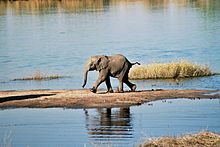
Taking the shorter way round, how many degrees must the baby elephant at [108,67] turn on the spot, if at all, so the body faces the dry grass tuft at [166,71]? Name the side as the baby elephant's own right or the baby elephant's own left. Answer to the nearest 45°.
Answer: approximately 135° to the baby elephant's own right

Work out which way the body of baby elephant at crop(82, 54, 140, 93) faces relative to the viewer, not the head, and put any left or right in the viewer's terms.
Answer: facing to the left of the viewer
